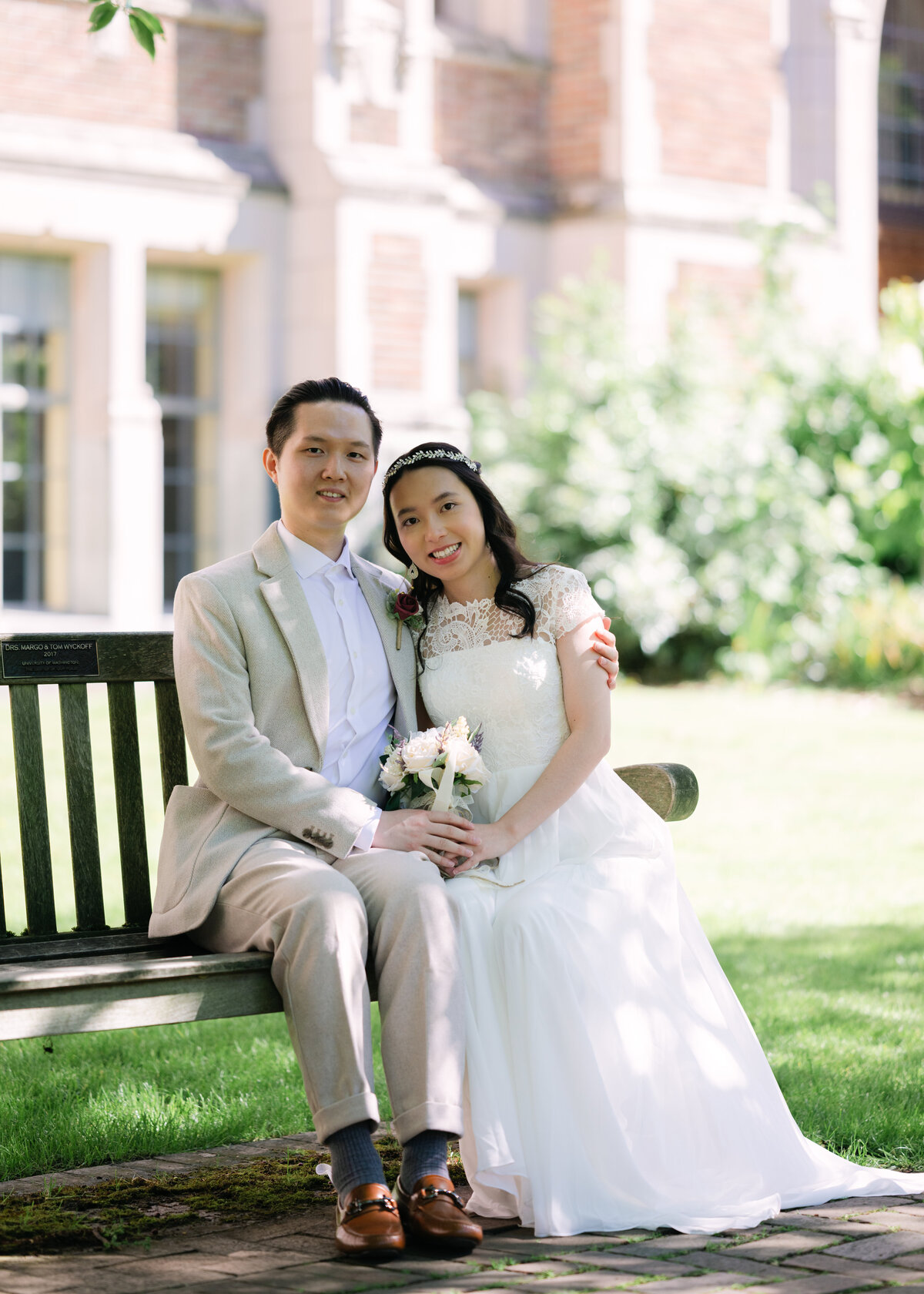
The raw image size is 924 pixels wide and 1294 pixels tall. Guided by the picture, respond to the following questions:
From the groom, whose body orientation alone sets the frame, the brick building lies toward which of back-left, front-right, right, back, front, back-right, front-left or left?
back-left

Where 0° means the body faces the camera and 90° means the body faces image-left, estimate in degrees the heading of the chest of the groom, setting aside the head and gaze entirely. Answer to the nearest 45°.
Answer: approximately 315°

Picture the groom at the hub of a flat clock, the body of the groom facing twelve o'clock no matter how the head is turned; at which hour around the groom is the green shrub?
The green shrub is roughly at 8 o'clock from the groom.
